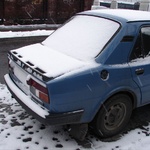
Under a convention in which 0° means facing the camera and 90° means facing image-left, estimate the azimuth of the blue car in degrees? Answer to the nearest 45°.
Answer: approximately 225°
